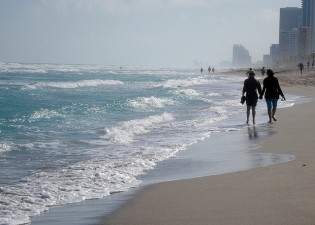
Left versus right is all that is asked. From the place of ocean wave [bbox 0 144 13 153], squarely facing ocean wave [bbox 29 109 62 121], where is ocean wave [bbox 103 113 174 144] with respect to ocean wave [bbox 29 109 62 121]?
right

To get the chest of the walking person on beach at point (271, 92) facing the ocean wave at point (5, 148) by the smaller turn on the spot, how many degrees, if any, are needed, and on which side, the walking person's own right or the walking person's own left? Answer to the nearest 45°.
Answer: approximately 135° to the walking person's own left

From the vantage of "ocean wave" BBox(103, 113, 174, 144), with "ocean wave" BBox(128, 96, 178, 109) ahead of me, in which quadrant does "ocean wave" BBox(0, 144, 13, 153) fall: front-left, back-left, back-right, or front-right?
back-left

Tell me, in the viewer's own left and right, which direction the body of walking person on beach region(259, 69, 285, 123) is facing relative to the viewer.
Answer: facing away from the viewer

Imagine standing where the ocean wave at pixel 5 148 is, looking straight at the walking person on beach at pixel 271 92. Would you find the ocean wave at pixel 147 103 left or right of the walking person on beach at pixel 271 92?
left

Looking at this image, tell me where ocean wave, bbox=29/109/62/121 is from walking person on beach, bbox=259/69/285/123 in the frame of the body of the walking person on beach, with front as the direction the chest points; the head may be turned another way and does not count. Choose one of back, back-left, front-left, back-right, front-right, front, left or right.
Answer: left

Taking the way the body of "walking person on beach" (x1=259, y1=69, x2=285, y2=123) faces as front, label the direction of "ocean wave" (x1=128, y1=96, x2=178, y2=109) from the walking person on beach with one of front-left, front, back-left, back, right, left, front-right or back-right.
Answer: front-left
